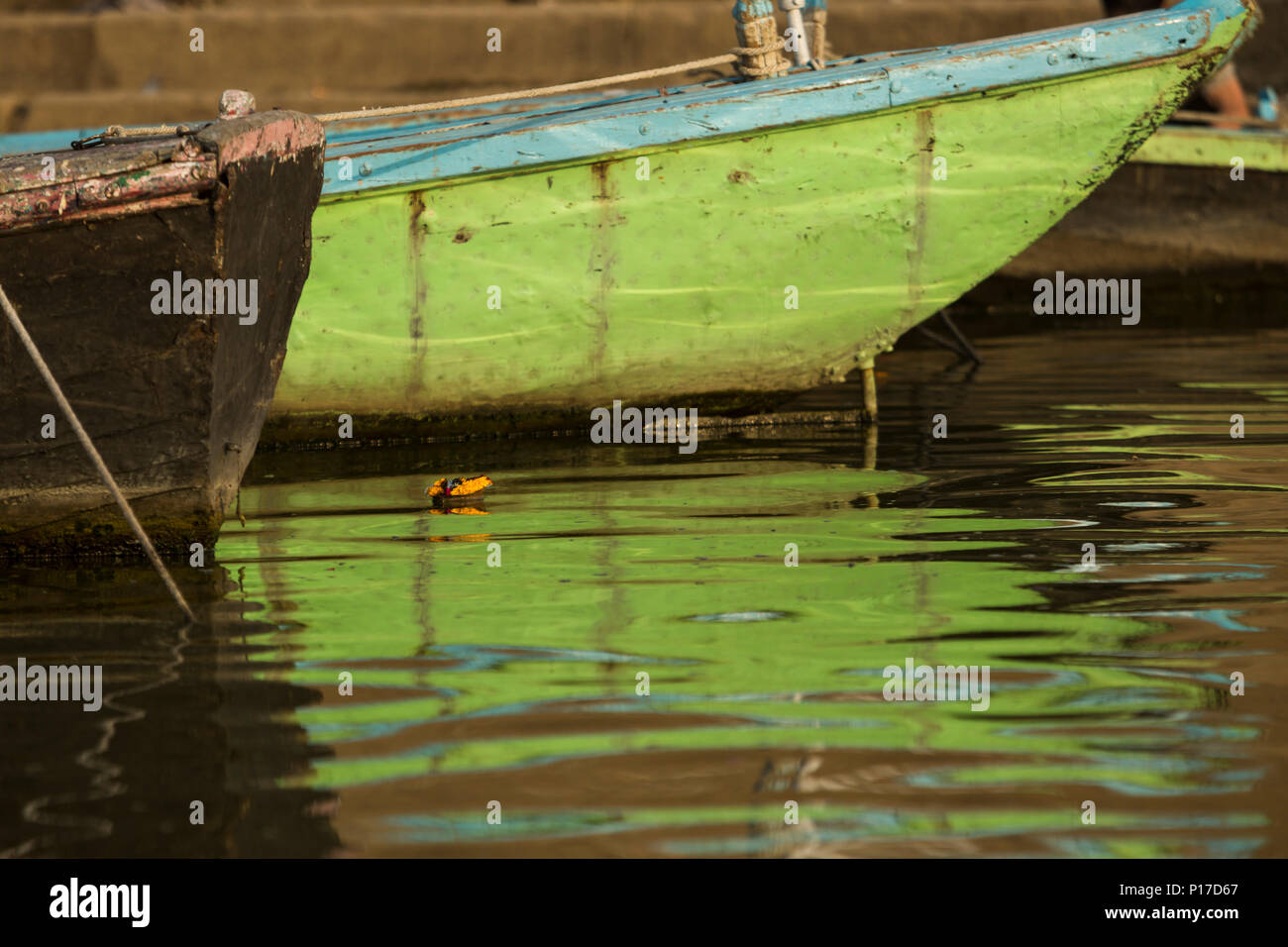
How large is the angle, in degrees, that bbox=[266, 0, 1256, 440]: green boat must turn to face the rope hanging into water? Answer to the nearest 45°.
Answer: approximately 135° to its right

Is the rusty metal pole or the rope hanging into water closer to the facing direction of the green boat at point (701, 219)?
the rusty metal pole

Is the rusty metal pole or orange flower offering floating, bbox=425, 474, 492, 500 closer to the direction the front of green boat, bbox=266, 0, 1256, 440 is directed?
the rusty metal pole

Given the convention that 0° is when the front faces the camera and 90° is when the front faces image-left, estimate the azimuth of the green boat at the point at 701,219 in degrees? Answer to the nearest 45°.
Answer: approximately 270°

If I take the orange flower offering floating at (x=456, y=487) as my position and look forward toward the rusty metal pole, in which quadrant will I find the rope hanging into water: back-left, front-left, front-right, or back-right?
back-right
